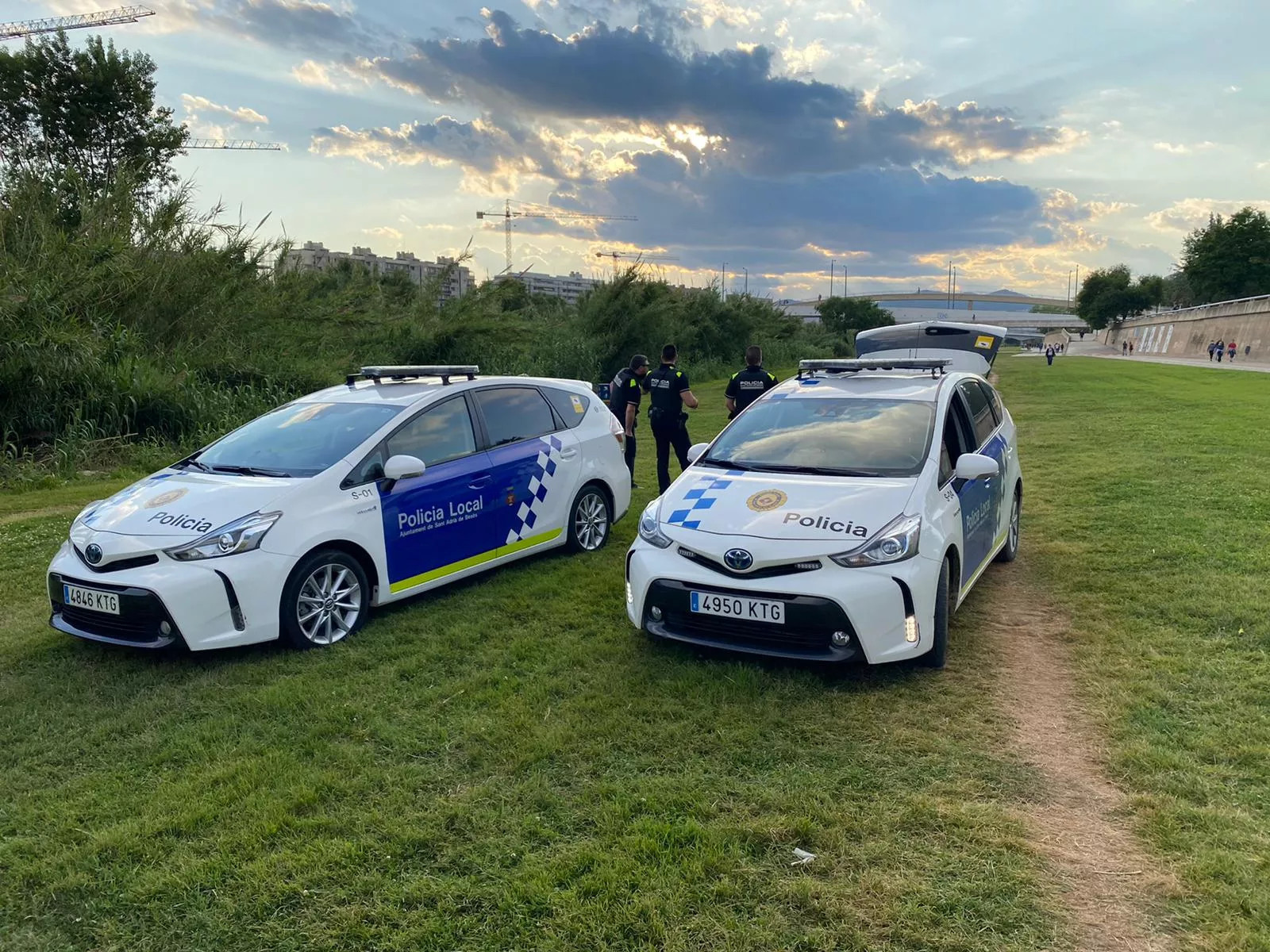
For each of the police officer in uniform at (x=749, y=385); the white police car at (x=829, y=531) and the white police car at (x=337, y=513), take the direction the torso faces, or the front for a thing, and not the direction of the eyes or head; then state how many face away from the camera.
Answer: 1

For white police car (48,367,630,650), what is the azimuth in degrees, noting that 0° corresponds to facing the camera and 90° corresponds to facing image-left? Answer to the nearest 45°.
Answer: approximately 45°

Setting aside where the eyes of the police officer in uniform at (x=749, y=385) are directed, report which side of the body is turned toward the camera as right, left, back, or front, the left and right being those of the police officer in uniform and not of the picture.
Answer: back

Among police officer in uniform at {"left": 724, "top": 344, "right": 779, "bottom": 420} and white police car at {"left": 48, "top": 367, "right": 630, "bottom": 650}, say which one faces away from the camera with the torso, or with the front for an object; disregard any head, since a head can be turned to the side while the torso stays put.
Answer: the police officer in uniform

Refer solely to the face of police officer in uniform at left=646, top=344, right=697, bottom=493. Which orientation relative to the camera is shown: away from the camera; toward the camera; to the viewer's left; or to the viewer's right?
away from the camera

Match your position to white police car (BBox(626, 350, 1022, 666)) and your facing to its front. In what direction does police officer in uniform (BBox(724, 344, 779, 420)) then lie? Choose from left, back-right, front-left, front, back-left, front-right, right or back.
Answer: back-right

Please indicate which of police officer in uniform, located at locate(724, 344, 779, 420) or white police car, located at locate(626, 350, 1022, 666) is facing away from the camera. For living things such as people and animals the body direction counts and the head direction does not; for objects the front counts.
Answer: the police officer in uniform

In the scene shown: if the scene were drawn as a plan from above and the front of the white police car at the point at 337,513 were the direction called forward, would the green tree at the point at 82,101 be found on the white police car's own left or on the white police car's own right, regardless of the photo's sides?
on the white police car's own right

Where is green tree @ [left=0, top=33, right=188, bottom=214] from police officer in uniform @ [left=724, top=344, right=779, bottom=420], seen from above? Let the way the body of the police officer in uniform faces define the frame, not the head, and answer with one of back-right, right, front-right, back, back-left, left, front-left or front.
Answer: front-left

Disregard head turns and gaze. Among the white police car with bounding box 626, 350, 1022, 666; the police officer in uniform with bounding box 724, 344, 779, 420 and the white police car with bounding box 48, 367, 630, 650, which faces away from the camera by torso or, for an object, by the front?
the police officer in uniform

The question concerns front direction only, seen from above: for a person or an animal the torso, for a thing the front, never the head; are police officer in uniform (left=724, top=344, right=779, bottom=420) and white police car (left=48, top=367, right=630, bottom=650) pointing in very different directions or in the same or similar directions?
very different directions

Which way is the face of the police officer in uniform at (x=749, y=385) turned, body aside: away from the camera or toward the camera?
away from the camera

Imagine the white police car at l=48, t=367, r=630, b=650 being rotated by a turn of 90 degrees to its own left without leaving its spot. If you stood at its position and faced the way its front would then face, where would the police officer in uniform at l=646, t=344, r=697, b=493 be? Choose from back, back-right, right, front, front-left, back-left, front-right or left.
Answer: left

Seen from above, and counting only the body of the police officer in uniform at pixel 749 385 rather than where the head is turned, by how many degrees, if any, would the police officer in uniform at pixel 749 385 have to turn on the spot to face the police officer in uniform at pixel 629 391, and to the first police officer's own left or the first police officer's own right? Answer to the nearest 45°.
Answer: approximately 90° to the first police officer's own left
